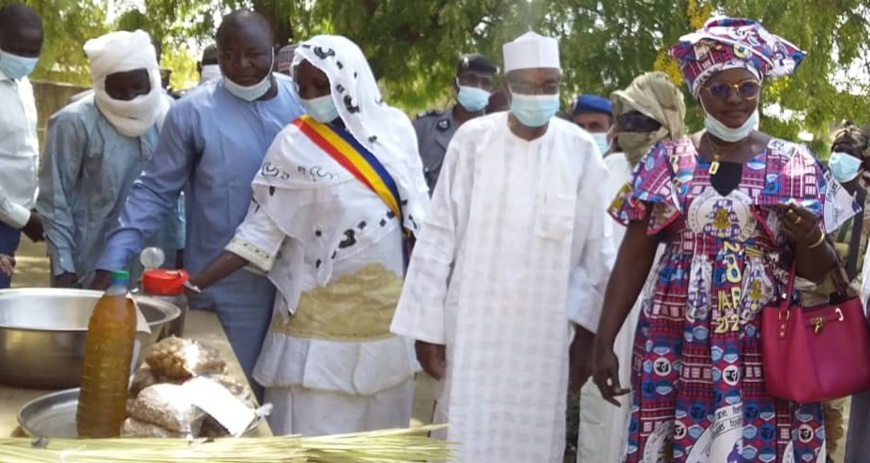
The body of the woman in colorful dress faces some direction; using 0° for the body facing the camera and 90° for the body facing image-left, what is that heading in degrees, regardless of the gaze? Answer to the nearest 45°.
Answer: approximately 0°

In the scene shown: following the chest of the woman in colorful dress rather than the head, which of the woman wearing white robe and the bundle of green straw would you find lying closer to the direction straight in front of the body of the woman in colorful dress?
the bundle of green straw

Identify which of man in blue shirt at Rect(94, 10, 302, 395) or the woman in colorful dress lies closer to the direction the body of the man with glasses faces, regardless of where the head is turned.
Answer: the woman in colorful dress

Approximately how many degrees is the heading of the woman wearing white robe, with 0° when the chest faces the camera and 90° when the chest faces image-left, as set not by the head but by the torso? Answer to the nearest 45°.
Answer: approximately 45°

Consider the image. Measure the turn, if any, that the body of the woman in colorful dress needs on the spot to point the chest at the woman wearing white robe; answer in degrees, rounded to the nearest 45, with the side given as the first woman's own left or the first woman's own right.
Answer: approximately 90° to the first woman's own right

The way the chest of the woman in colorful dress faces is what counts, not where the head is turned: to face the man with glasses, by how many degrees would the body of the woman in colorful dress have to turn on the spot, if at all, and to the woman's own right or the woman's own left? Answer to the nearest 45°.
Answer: approximately 135° to the woman's own right

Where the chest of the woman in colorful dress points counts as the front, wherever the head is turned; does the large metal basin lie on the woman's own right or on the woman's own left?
on the woman's own right

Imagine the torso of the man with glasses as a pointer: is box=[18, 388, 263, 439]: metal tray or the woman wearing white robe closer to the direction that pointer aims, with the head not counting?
the metal tray
